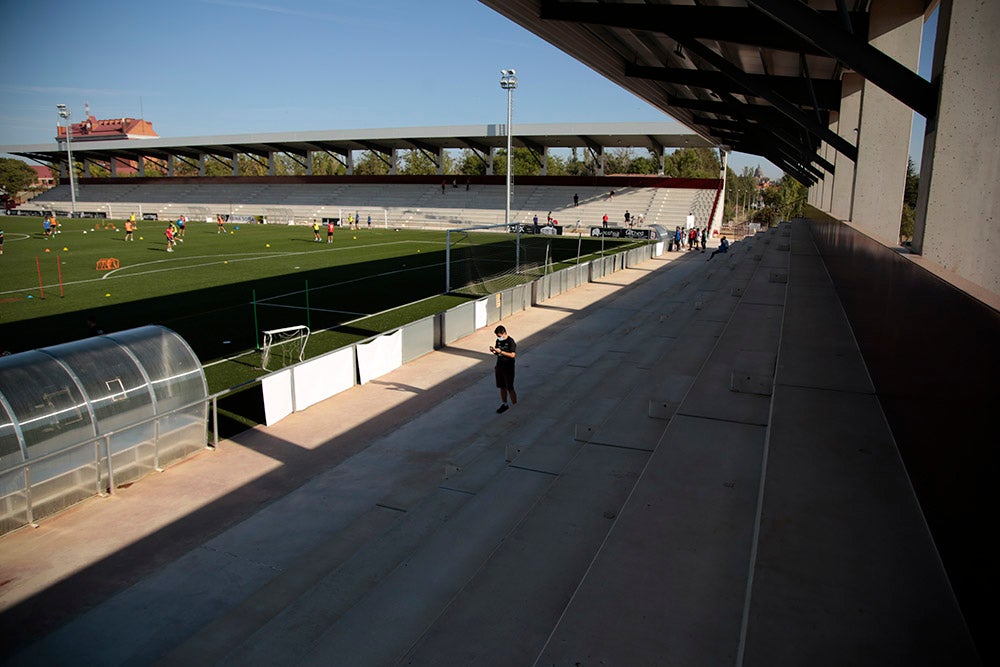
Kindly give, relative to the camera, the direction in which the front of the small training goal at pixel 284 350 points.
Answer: facing away from the viewer and to the left of the viewer

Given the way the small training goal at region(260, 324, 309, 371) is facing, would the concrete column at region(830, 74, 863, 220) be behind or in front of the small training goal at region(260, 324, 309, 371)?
behind

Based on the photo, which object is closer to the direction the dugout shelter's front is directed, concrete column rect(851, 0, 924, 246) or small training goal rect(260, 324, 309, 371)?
the small training goal

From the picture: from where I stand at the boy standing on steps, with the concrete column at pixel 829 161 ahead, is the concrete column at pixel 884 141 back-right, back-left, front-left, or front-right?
front-right

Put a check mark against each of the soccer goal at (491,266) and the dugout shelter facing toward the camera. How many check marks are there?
0

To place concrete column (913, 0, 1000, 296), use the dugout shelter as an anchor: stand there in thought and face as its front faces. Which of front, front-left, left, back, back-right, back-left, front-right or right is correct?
back

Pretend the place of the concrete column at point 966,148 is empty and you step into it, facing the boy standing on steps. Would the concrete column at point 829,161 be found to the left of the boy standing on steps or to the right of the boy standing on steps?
right

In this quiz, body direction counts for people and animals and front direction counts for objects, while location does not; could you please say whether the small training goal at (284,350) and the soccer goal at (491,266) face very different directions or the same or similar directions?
same or similar directions

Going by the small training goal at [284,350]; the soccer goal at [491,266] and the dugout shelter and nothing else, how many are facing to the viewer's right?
0

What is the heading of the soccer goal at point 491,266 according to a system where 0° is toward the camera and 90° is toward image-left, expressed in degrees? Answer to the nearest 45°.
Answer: approximately 135°

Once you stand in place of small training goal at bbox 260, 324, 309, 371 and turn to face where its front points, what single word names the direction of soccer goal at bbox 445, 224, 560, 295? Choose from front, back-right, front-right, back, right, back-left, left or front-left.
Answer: right

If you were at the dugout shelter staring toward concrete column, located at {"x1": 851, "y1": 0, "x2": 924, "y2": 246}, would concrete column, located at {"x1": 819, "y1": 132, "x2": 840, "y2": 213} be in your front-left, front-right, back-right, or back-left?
front-left

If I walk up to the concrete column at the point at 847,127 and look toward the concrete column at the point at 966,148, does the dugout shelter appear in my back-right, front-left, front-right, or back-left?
front-right

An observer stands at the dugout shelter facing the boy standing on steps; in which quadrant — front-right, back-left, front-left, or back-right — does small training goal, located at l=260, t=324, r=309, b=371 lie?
front-left

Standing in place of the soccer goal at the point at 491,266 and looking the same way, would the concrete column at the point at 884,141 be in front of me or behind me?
behind
